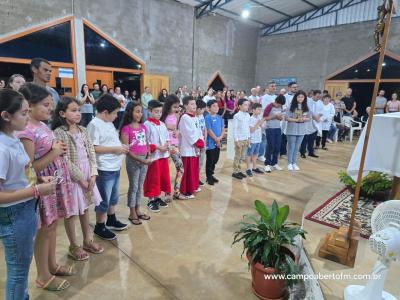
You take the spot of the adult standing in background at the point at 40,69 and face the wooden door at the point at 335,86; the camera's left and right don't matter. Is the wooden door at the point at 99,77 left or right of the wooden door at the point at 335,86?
left

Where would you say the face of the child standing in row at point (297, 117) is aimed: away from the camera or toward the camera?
toward the camera

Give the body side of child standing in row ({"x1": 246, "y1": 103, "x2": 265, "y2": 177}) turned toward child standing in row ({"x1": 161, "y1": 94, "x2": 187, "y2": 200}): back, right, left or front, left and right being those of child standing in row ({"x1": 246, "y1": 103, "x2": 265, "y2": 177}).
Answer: right

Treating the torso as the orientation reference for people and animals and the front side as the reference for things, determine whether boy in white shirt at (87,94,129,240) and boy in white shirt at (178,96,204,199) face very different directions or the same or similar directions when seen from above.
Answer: same or similar directions

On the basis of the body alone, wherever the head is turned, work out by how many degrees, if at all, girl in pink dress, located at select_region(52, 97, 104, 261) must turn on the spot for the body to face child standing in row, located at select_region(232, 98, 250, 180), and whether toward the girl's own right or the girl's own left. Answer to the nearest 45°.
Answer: approximately 90° to the girl's own left

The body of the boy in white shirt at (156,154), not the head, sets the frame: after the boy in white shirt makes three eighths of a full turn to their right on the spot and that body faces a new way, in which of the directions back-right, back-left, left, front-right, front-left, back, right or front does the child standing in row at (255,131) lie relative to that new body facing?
back-right

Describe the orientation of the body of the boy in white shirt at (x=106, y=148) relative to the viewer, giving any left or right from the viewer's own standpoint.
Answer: facing the viewer and to the right of the viewer

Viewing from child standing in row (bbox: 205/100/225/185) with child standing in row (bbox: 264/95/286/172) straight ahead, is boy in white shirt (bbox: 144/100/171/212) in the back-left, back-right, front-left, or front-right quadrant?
back-right

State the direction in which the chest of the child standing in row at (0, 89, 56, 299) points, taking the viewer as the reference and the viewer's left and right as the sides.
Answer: facing to the right of the viewer

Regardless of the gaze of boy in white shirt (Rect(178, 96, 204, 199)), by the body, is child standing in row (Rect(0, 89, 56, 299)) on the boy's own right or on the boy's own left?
on the boy's own right

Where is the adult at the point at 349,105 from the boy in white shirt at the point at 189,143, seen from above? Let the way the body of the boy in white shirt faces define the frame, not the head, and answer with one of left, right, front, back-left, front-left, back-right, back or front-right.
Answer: left

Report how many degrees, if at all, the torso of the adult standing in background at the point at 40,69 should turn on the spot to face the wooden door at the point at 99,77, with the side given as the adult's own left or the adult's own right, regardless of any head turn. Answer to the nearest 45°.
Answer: approximately 135° to the adult's own left

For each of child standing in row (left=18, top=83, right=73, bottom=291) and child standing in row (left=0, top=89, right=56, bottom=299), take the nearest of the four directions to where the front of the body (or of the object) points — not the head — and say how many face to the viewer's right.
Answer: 2

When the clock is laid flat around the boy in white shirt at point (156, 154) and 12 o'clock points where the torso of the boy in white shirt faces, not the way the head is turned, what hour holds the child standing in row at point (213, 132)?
The child standing in row is roughly at 9 o'clock from the boy in white shirt.

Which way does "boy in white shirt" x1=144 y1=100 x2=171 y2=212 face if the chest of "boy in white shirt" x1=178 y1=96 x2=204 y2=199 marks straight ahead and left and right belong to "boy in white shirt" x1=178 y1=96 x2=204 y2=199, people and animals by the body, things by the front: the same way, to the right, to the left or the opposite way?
the same way

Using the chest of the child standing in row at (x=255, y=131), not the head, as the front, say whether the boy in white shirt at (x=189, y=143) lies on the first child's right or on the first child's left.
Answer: on the first child's right

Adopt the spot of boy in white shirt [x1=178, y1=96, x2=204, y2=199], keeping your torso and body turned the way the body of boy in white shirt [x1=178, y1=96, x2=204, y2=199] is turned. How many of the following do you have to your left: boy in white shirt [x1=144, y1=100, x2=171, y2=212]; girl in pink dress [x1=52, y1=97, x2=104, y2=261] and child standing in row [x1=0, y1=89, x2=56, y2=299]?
0

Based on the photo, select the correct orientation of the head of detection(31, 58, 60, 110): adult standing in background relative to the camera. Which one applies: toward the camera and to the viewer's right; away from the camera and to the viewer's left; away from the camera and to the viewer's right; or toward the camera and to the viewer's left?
toward the camera and to the viewer's right
